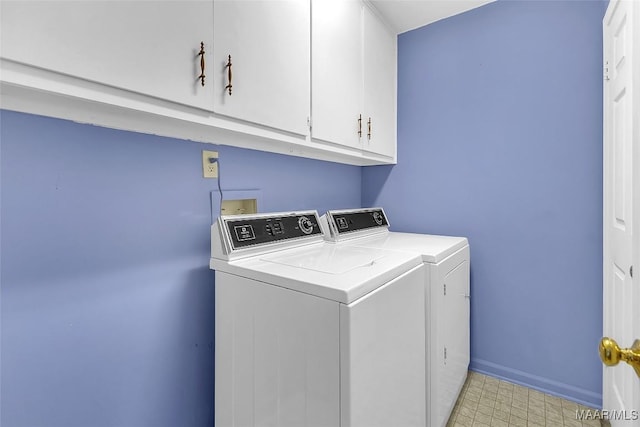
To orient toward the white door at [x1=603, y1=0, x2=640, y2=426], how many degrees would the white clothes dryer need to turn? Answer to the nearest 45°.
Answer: approximately 45° to its right

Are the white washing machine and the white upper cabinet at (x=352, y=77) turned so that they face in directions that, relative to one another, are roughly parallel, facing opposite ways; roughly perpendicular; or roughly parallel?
roughly parallel

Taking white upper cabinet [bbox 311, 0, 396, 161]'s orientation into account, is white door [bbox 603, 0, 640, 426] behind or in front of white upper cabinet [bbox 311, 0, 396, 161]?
in front

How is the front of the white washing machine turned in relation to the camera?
facing the viewer and to the right of the viewer

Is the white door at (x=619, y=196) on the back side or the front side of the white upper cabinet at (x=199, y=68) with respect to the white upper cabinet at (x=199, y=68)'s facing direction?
on the front side

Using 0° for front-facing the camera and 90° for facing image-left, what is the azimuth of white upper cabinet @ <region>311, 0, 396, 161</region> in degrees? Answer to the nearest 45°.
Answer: approximately 315°

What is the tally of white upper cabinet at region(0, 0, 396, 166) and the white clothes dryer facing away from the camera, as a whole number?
0

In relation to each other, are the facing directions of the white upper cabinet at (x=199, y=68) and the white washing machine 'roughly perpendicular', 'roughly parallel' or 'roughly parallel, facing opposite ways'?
roughly parallel

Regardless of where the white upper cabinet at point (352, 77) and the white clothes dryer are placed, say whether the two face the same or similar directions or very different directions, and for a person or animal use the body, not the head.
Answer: same or similar directions
